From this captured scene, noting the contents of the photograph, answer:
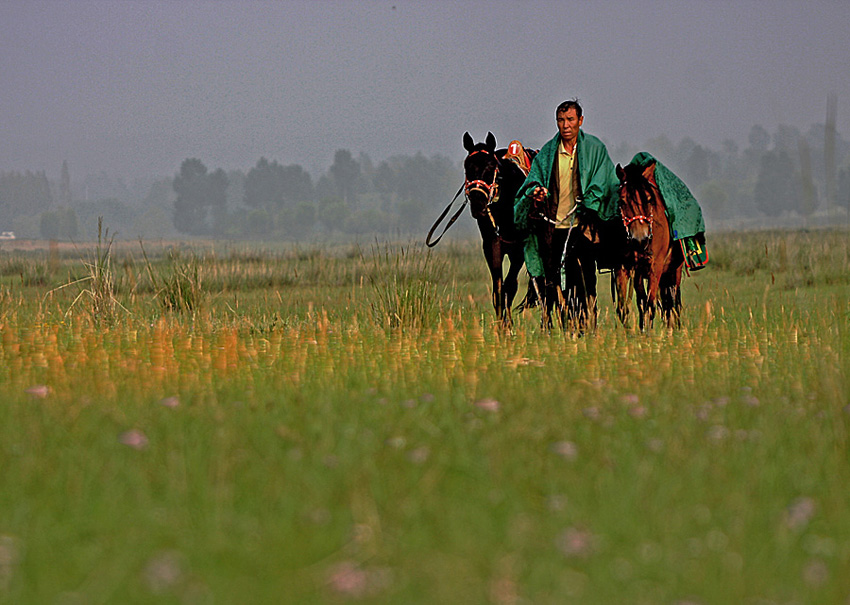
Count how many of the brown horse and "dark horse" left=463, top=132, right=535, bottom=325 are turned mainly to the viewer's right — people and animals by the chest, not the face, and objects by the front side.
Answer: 0

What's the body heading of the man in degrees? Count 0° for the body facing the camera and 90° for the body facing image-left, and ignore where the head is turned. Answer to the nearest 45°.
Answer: approximately 0°

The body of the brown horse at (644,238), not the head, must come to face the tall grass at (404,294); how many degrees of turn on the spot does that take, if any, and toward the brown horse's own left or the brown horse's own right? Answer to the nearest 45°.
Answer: approximately 45° to the brown horse's own right

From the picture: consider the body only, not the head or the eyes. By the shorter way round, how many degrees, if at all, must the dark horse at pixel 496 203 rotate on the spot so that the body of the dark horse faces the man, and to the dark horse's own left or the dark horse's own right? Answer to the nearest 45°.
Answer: approximately 90° to the dark horse's own left

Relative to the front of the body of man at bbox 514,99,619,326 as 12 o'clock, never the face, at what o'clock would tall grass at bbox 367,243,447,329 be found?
The tall grass is roughly at 3 o'clock from the man.

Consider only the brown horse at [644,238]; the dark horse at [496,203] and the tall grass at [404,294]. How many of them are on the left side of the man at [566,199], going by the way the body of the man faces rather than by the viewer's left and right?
1

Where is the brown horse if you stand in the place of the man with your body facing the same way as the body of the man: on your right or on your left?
on your left

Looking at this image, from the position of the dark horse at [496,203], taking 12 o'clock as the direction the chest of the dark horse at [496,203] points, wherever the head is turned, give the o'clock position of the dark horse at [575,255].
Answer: the dark horse at [575,255] is roughly at 8 o'clock from the dark horse at [496,203].

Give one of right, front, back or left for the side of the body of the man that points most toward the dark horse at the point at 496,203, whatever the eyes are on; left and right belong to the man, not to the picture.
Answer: right

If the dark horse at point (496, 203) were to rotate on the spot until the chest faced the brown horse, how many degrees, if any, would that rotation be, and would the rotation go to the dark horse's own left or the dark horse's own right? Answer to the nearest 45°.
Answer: approximately 135° to the dark horse's own left
